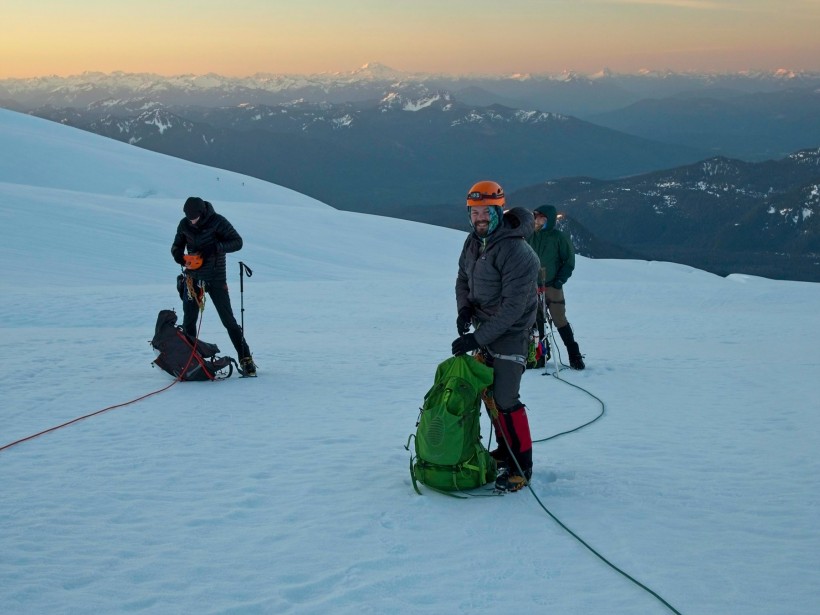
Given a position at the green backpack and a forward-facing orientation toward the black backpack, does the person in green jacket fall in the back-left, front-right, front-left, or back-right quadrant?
front-right

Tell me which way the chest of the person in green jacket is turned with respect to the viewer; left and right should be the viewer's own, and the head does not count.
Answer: facing the viewer and to the left of the viewer

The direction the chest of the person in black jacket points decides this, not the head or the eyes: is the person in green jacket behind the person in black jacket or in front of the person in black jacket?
behind

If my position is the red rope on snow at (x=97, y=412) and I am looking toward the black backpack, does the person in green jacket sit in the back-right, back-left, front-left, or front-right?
front-right

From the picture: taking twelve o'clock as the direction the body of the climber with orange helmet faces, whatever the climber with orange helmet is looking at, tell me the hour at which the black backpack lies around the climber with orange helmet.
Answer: The black backpack is roughly at 3 o'clock from the climber with orange helmet.

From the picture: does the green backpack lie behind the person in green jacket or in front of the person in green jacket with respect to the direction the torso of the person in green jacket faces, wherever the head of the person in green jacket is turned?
in front

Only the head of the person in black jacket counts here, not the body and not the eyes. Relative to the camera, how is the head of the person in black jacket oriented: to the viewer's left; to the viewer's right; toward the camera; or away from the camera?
toward the camera

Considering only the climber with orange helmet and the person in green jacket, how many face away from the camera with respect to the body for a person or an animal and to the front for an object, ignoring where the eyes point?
0

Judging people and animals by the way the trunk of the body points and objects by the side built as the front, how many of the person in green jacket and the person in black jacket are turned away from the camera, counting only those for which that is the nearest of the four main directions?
0

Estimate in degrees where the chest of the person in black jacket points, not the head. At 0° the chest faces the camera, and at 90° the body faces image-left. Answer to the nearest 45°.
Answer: approximately 45°

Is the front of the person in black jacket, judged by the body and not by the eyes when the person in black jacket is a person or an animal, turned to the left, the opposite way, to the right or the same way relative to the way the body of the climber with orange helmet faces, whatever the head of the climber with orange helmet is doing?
the same way

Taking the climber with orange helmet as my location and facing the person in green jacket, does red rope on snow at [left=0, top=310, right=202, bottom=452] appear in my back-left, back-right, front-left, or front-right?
front-left

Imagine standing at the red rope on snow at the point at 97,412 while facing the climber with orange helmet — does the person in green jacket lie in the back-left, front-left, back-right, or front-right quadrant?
front-left

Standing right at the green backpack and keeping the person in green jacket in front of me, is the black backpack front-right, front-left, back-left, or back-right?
front-left
